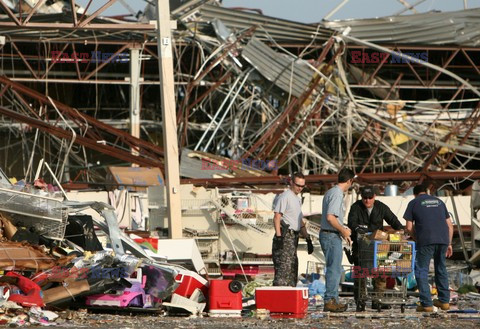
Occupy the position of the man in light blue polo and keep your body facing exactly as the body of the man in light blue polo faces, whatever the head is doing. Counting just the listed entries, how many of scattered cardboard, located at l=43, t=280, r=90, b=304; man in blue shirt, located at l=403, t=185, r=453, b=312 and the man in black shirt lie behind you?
1

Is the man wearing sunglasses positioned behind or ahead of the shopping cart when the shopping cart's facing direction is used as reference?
behind

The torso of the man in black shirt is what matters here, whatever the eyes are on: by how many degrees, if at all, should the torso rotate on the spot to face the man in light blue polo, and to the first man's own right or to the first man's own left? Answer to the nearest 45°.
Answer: approximately 45° to the first man's own right

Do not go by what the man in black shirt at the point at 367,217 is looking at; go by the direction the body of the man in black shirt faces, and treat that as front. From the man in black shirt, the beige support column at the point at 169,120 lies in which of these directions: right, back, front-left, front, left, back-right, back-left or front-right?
back-right

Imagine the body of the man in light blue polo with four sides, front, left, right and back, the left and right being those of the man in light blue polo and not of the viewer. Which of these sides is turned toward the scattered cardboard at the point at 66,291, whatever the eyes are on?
back

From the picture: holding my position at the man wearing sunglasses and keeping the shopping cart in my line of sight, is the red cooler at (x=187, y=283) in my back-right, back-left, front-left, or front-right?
back-right

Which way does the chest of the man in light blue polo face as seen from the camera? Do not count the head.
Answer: to the viewer's right

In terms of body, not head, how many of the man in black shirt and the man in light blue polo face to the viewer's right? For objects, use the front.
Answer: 1

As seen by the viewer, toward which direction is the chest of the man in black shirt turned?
toward the camera

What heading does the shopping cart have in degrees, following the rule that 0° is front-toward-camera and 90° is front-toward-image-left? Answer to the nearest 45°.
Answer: approximately 315°

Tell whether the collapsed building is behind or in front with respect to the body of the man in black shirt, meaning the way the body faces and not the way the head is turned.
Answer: behind

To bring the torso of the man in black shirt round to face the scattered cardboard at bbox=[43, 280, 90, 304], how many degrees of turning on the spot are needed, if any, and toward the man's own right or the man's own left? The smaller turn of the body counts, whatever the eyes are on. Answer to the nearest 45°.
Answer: approximately 90° to the man's own right

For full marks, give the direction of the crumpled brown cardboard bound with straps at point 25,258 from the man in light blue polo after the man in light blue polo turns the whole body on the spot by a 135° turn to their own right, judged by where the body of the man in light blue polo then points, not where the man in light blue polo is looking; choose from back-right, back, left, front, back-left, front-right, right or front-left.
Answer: front-right

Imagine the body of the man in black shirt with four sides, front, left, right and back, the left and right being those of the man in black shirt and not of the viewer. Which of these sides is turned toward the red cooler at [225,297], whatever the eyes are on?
right

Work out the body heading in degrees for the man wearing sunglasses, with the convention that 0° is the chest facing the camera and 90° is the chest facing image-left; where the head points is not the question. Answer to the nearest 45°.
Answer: approximately 315°
